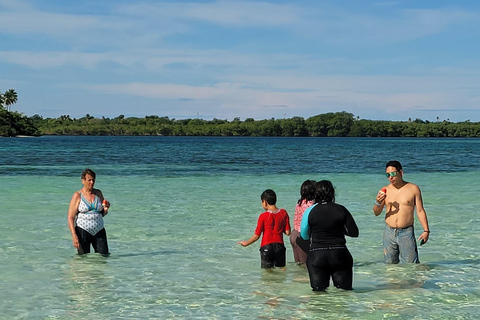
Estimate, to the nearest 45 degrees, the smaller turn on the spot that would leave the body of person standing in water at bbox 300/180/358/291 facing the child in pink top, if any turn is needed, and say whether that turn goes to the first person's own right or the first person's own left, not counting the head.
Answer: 0° — they already face them

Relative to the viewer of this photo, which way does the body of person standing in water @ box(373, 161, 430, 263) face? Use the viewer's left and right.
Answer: facing the viewer and to the left of the viewer

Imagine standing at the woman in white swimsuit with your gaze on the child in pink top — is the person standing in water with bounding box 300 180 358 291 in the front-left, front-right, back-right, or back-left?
front-right

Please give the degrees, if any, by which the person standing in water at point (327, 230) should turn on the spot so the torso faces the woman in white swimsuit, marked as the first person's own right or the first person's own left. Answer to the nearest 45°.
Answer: approximately 45° to the first person's own left

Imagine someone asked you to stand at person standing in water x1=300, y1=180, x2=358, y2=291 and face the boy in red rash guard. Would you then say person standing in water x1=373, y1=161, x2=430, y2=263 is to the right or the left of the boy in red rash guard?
right

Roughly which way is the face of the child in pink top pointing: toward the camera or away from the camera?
away from the camera

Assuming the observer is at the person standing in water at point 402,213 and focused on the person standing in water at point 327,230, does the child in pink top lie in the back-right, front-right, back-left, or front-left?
front-right

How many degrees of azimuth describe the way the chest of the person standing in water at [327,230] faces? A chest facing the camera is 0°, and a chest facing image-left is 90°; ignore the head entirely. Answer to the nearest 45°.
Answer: approximately 180°

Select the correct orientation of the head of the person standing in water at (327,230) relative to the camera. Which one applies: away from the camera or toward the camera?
away from the camera
